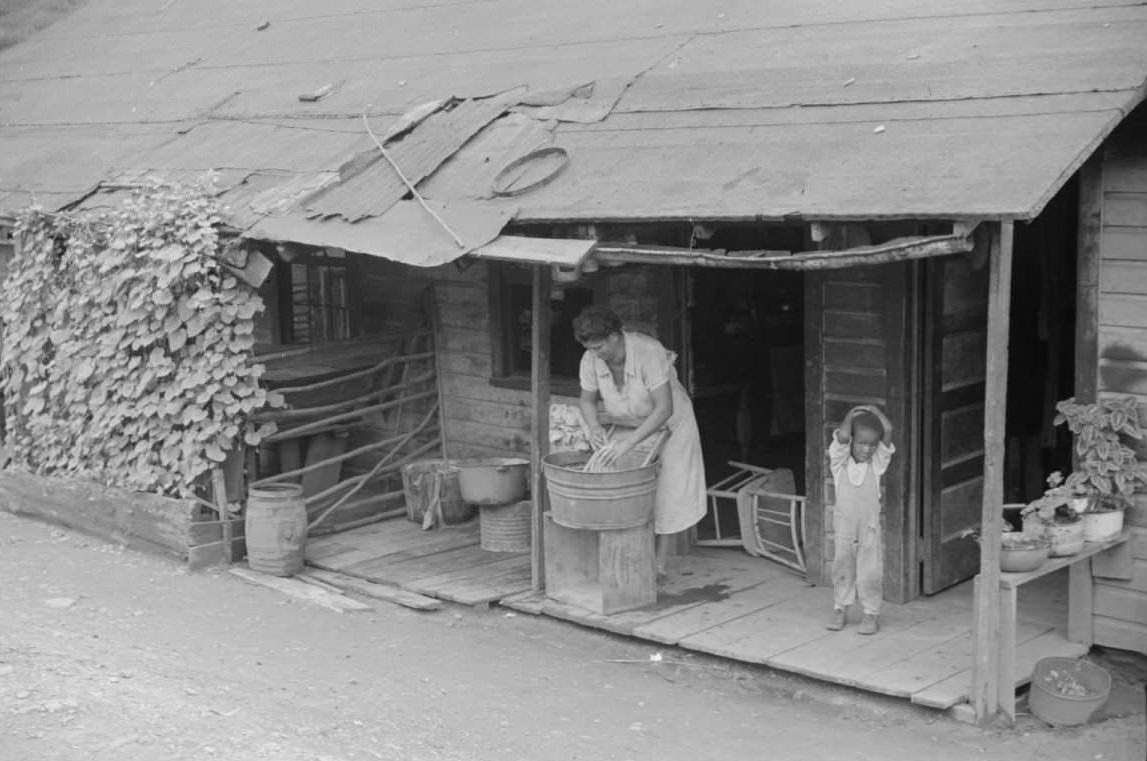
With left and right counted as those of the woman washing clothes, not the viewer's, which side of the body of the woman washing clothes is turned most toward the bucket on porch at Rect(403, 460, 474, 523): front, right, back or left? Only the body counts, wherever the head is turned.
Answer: right

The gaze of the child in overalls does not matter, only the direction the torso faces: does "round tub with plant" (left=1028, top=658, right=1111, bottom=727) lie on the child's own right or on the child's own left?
on the child's own left

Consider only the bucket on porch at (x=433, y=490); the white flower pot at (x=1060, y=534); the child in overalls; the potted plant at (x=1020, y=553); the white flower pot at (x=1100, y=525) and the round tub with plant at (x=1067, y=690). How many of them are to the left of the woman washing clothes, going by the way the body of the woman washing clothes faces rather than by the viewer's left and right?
5

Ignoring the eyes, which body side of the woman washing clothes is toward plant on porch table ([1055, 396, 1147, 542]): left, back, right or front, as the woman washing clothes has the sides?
left

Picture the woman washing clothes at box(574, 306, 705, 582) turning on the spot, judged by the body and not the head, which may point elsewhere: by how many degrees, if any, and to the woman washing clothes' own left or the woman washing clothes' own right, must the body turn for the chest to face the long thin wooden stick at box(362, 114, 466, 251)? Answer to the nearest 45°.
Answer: approximately 45° to the woman washing clothes' own right

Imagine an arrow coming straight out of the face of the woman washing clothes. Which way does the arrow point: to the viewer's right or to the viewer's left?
to the viewer's left

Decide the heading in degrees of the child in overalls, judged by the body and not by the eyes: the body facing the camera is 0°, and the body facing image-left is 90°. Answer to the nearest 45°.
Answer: approximately 0°

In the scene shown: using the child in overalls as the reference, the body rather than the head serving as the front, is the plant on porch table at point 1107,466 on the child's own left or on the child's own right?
on the child's own left

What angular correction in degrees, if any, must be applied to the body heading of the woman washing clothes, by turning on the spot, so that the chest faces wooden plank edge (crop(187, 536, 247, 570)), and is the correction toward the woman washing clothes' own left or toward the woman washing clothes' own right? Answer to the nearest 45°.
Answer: approximately 45° to the woman washing clothes' own right

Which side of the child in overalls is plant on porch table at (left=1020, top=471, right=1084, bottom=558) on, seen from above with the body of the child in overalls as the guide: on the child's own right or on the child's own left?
on the child's own left
